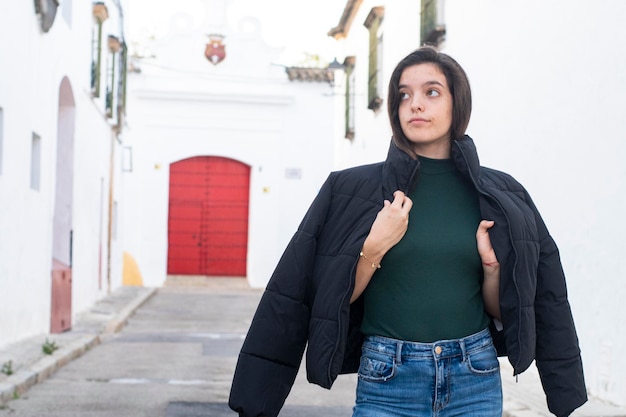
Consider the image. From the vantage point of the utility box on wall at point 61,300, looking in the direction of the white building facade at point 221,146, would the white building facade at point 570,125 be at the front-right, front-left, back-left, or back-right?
back-right

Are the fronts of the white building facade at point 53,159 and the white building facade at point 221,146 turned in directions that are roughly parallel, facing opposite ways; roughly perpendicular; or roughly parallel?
roughly perpendicular

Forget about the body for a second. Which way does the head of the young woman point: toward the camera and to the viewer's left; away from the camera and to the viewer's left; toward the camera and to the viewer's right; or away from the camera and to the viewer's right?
toward the camera and to the viewer's left

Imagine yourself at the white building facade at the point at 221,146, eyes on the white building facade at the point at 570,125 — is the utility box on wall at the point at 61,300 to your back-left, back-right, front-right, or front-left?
front-right

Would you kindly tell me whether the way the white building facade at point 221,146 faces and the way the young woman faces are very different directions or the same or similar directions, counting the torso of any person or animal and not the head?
same or similar directions

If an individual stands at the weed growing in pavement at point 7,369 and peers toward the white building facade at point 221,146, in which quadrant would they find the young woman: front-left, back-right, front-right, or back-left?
back-right

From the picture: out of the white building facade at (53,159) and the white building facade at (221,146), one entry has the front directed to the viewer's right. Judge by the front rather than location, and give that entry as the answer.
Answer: the white building facade at (53,159)

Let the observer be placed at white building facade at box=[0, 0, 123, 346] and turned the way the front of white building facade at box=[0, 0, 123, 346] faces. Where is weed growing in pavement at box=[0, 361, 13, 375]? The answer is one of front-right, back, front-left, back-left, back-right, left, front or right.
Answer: right

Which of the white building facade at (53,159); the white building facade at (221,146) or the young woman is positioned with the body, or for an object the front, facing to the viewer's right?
the white building facade at (53,159)

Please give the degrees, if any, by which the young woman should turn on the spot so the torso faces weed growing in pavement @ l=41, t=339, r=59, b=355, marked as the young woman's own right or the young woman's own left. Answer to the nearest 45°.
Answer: approximately 135° to the young woman's own right

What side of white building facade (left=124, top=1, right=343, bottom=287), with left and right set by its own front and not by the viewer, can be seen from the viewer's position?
front

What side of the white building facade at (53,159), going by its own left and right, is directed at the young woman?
right

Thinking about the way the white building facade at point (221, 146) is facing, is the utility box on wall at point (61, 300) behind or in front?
in front

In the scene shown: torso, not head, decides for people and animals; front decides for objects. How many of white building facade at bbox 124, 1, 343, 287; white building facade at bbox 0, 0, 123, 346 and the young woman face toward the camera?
2

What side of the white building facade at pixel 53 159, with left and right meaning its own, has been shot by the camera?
right

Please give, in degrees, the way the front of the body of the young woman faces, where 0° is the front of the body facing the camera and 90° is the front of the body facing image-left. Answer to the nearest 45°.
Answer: approximately 0°

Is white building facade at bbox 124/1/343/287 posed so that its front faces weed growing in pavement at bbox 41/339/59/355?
yes
